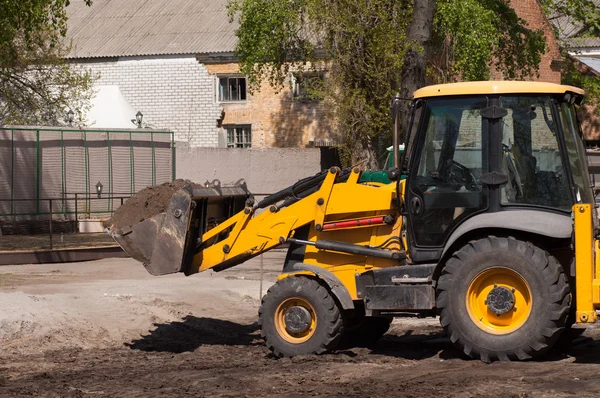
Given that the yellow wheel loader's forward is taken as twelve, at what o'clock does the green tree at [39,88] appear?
The green tree is roughly at 2 o'clock from the yellow wheel loader.

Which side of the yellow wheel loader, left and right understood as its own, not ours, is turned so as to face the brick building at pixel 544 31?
right

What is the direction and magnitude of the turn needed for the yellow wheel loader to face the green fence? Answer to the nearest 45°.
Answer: approximately 45° to its right

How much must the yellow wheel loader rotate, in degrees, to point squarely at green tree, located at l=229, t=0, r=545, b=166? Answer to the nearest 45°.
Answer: approximately 90° to its right

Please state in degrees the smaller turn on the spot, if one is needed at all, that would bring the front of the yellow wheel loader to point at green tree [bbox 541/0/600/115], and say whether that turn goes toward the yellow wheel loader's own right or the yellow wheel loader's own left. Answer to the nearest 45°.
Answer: approximately 90° to the yellow wheel loader's own right

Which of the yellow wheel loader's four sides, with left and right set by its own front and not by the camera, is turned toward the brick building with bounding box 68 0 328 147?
right

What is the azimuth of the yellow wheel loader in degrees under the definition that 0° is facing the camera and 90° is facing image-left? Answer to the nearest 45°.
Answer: approximately 90°
